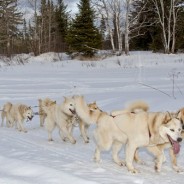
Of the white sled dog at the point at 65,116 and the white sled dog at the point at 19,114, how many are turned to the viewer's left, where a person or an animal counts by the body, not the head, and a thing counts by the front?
0

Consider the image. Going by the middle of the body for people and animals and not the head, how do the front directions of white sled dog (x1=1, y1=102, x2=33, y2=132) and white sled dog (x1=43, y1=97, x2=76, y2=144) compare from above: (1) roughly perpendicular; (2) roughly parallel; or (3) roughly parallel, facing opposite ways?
roughly parallel

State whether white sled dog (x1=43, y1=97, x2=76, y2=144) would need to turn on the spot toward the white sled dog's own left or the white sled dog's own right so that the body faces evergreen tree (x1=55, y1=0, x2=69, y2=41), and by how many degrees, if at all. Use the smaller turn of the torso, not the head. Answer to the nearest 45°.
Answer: approximately 135° to the white sled dog's own left

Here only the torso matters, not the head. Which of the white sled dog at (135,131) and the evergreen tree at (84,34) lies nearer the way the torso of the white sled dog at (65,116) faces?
the white sled dog

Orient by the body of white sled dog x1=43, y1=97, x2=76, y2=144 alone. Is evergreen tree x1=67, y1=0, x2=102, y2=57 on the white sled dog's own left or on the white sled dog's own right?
on the white sled dog's own left

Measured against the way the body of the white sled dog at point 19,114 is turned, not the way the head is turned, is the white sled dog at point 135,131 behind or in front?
in front

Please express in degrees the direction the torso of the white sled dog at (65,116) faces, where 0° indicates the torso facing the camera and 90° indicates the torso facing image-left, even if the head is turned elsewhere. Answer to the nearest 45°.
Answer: approximately 315°

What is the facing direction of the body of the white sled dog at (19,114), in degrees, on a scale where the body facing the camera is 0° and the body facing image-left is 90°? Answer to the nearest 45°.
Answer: approximately 315°

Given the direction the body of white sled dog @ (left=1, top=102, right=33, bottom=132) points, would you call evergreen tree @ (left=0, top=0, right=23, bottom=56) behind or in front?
behind

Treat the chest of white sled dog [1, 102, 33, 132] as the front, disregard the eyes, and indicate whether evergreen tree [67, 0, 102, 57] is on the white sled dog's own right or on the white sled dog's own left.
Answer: on the white sled dog's own left

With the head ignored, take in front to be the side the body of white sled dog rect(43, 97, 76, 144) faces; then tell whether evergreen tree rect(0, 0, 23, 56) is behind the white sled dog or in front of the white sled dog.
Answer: behind

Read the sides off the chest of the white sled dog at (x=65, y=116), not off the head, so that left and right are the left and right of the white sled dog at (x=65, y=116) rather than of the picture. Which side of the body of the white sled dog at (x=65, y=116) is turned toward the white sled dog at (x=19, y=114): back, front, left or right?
back

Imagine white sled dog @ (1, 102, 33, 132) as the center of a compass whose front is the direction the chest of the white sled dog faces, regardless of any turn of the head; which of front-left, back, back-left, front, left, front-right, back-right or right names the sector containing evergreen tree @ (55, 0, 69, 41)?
back-left
